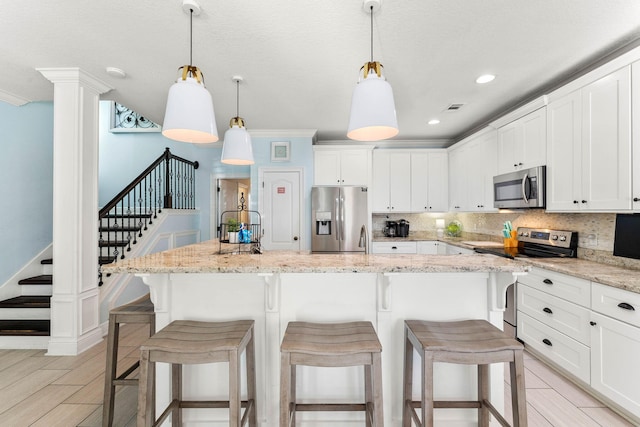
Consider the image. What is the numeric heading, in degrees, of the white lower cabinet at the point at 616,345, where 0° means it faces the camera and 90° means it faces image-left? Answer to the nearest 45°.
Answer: approximately 45°

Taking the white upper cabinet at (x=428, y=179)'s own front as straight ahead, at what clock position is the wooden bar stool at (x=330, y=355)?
The wooden bar stool is roughly at 12 o'clock from the white upper cabinet.

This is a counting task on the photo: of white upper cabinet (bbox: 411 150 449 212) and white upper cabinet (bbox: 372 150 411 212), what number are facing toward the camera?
2

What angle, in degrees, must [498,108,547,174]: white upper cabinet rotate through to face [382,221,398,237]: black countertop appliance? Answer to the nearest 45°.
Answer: approximately 90° to its right

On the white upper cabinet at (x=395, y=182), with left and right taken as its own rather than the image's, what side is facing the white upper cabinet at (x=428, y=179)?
left

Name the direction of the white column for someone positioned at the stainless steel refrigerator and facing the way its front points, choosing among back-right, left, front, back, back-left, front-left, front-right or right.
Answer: front-right

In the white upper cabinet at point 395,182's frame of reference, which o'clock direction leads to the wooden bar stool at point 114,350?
The wooden bar stool is roughly at 1 o'clock from the white upper cabinet.
